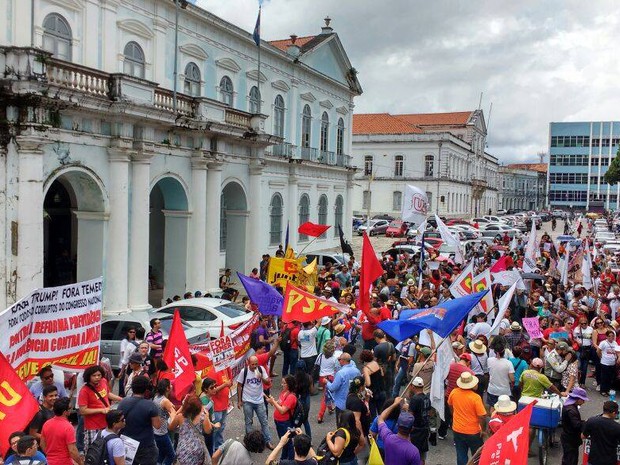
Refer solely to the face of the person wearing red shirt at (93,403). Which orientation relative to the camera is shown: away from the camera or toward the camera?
toward the camera

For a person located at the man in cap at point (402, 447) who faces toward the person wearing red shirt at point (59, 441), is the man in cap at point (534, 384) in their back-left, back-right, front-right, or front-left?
back-right

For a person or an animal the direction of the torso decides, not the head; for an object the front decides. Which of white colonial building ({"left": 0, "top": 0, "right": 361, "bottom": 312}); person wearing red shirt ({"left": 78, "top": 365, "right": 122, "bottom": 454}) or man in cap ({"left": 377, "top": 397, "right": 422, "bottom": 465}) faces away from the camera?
the man in cap

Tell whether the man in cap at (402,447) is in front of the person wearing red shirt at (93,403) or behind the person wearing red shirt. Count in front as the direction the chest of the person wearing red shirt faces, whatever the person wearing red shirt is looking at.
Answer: in front

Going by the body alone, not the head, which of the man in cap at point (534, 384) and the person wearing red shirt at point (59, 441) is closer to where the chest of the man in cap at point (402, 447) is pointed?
the man in cap

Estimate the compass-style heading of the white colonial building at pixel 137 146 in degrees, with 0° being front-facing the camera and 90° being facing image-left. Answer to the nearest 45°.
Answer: approximately 315°

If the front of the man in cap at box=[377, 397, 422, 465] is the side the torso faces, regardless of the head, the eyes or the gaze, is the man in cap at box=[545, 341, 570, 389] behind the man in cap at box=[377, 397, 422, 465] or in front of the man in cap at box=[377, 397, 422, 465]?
in front

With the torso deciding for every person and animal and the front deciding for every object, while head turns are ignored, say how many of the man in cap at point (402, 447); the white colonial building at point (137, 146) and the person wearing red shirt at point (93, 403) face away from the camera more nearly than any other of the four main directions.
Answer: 1

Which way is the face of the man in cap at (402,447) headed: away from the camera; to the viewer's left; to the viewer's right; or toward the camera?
away from the camera

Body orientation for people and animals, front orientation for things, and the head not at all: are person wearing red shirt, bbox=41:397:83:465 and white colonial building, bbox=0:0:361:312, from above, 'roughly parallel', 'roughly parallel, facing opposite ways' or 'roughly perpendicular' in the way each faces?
roughly perpendicular

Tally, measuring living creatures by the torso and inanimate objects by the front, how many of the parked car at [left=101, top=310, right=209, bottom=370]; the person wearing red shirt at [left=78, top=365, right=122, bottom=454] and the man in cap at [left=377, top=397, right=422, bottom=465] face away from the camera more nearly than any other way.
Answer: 1

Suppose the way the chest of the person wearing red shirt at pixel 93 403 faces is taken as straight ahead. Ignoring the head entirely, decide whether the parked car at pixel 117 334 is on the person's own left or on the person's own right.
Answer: on the person's own left

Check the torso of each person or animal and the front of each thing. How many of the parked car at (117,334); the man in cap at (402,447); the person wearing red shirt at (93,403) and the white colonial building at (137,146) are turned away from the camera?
1

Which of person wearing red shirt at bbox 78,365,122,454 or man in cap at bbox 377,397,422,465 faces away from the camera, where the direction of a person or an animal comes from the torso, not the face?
the man in cap

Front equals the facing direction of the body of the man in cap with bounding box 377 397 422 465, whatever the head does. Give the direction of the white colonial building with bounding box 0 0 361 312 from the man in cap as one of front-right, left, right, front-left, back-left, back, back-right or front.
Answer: front-left

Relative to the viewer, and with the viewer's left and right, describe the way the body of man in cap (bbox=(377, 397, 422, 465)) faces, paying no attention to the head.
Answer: facing away from the viewer

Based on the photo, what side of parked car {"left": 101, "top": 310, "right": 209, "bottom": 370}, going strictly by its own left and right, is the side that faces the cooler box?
front

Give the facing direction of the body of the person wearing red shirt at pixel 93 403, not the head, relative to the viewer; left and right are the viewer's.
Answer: facing the viewer and to the right of the viewer
